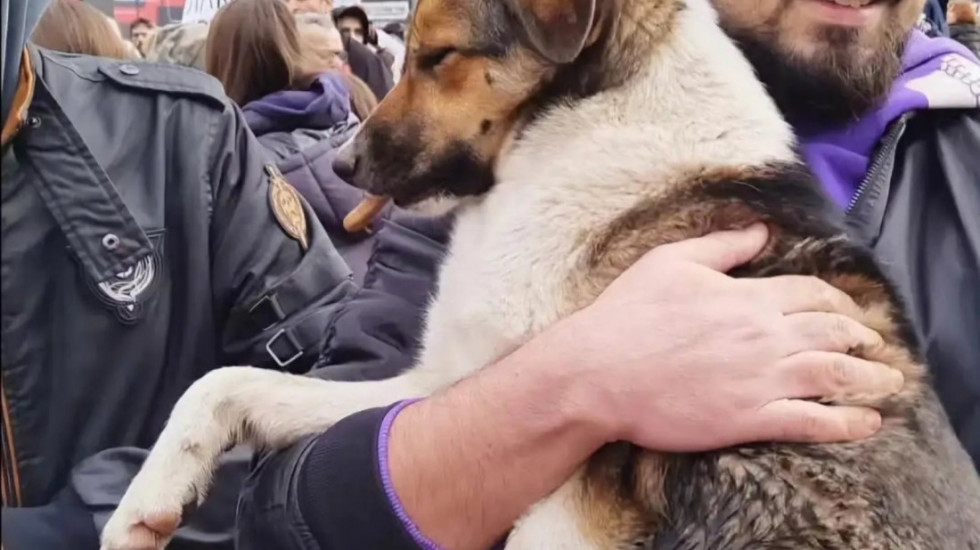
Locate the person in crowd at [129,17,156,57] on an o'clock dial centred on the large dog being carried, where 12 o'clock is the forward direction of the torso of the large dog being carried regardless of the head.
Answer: The person in crowd is roughly at 2 o'clock from the large dog being carried.

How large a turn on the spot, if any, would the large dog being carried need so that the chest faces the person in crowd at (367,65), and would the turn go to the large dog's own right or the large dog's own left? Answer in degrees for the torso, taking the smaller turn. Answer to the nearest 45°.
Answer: approximately 90° to the large dog's own right

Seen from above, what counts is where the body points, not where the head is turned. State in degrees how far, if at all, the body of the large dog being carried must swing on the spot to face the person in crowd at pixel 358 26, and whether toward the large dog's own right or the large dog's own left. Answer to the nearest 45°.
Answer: approximately 90° to the large dog's own right

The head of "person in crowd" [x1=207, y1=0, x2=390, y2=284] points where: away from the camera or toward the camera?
away from the camera

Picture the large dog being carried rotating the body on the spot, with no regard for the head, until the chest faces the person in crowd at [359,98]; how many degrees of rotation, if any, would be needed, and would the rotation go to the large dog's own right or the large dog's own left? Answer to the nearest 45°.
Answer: approximately 90° to the large dog's own right

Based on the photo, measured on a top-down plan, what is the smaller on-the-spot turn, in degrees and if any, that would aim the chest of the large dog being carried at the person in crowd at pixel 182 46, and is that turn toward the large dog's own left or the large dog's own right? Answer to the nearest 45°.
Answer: approximately 45° to the large dog's own right

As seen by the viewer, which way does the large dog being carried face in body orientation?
to the viewer's left

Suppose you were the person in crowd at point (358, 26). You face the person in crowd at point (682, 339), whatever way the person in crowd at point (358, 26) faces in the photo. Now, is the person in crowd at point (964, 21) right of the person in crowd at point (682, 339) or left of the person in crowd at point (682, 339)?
left

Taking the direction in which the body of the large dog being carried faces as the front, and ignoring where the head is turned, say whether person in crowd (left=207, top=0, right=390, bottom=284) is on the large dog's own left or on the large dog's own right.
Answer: on the large dog's own right
